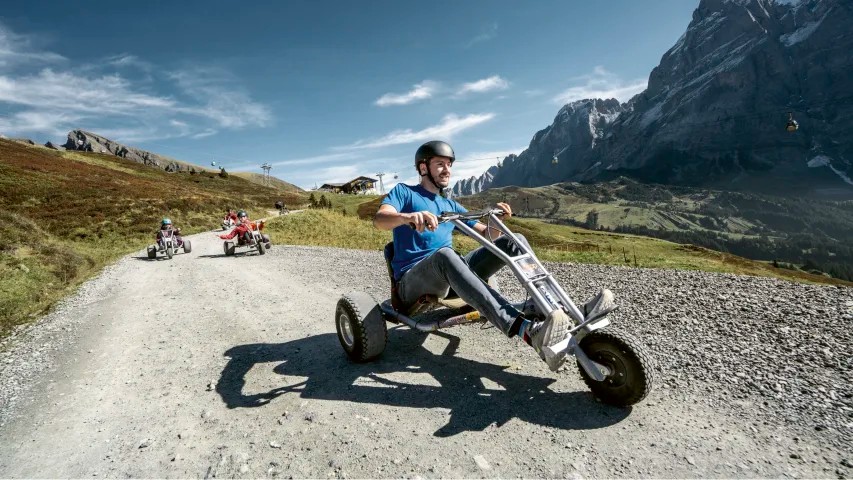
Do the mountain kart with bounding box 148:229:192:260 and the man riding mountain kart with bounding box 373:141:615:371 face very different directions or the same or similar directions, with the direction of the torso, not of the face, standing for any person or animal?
same or similar directions

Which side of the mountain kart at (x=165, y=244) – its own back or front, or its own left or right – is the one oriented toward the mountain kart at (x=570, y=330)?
front

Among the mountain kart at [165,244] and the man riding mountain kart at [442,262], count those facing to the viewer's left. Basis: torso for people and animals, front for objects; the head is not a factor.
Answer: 0

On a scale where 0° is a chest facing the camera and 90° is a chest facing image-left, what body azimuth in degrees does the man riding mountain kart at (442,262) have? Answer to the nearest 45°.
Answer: approximately 315°

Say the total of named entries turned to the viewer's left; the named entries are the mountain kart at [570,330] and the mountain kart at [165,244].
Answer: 0

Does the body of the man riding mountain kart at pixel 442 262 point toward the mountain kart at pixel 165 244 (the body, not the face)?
no

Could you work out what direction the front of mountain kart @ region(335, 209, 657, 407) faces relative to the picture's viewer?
facing the viewer and to the right of the viewer

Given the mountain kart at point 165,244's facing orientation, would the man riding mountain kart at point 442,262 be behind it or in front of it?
in front

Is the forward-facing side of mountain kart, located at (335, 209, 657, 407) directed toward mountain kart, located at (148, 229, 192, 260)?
no

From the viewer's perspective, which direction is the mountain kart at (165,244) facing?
toward the camera
